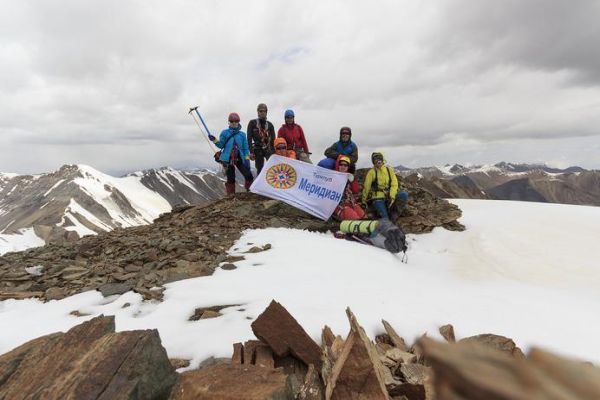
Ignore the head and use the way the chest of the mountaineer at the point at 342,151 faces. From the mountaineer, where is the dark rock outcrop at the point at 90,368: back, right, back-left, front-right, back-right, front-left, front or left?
front

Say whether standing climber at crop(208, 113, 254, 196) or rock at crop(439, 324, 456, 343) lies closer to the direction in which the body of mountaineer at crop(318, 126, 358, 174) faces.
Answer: the rock

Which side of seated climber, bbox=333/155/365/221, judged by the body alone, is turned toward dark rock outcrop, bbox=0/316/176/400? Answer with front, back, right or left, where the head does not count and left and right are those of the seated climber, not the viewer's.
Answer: front

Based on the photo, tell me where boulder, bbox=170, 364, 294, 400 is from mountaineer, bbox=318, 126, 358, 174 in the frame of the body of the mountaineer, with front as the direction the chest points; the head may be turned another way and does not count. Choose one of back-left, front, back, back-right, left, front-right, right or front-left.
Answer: front

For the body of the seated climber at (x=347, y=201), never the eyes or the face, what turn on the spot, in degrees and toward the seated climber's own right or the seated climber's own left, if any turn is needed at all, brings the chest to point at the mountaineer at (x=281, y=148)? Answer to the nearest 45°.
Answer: approximately 90° to the seated climber's own right

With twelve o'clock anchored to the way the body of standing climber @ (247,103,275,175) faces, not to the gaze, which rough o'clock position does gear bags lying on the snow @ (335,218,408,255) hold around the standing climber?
The gear bags lying on the snow is roughly at 11 o'clock from the standing climber.

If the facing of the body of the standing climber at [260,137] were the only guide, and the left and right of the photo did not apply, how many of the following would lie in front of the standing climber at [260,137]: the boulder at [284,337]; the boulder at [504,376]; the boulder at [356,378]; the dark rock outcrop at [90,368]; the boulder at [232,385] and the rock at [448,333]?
6

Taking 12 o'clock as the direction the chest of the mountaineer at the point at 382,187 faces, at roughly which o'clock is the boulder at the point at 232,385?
The boulder is roughly at 12 o'clock from the mountaineer.

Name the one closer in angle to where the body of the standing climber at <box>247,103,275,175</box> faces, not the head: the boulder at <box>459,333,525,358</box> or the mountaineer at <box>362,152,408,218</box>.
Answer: the boulder

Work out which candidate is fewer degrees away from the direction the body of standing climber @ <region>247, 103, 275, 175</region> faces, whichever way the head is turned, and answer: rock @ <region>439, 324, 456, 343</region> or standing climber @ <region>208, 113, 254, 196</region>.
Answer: the rock

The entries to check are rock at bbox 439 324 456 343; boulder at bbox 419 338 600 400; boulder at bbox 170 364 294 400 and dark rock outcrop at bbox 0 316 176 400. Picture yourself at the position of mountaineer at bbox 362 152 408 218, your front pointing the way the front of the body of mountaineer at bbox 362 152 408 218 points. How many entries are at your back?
0

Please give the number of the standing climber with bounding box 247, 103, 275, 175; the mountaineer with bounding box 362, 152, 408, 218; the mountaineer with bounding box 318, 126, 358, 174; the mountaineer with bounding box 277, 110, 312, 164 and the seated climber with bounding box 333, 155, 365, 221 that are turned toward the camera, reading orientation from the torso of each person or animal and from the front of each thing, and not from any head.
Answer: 5

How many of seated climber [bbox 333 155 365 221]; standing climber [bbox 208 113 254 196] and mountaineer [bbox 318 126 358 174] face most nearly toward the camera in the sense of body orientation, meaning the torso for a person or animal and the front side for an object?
3

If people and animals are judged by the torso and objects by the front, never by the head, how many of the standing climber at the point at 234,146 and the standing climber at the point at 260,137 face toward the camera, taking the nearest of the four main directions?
2

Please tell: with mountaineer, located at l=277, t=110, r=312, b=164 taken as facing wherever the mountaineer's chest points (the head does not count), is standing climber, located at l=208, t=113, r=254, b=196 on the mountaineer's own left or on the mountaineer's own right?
on the mountaineer's own right

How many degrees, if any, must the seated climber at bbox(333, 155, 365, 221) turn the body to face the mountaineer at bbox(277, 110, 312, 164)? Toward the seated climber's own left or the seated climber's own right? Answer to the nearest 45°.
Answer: approximately 135° to the seated climber's own right

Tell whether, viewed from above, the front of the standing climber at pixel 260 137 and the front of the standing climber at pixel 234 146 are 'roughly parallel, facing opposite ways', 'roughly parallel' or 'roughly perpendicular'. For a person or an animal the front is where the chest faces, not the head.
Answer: roughly parallel

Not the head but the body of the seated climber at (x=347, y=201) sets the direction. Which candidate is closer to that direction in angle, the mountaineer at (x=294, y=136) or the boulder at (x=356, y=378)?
the boulder

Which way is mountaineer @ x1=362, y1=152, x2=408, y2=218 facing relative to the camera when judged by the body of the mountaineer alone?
toward the camera
